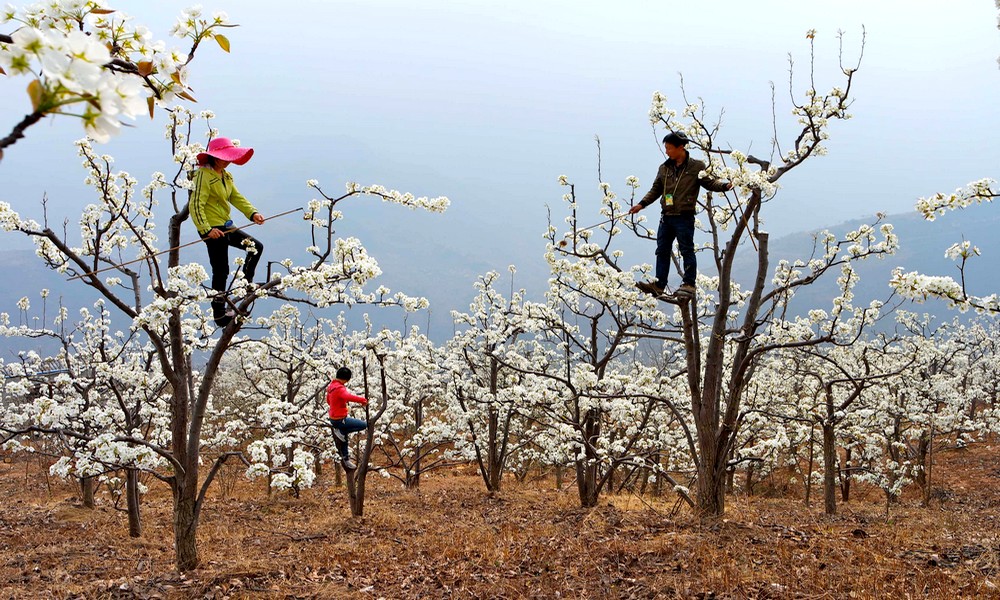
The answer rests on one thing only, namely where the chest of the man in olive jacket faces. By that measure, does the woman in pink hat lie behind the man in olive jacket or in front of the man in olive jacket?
in front

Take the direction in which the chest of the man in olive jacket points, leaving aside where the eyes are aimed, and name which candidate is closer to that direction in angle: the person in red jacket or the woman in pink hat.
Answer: the woman in pink hat

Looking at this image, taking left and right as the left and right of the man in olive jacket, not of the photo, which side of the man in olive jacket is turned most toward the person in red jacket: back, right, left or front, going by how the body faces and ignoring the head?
right

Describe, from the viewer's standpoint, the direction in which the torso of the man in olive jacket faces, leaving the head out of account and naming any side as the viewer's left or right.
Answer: facing the viewer and to the left of the viewer
